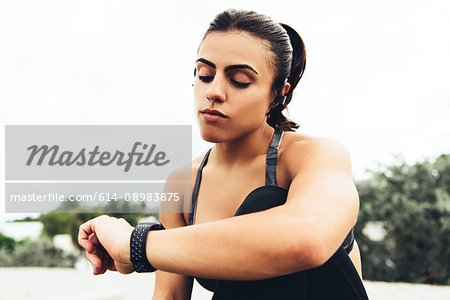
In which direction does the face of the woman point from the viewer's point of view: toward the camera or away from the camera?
toward the camera

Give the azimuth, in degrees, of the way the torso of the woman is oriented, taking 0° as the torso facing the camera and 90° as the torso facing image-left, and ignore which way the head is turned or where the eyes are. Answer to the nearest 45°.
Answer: approximately 45°
